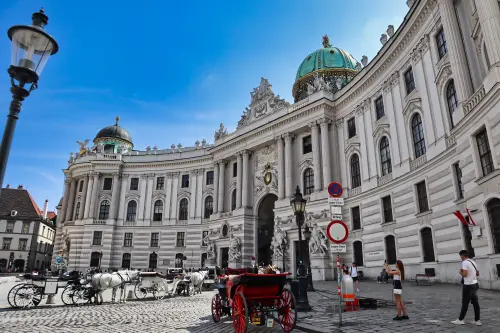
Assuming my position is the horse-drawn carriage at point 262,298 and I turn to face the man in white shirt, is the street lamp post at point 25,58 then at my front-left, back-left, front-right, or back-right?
back-right

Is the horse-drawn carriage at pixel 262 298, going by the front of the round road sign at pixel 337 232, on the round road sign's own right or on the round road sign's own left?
on the round road sign's own right

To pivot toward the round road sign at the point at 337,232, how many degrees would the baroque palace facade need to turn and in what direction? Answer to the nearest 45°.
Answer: approximately 45° to its left

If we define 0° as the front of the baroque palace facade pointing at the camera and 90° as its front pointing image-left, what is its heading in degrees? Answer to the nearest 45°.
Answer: approximately 45°

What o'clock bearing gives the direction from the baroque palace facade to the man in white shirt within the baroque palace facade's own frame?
The man in white shirt is roughly at 11 o'clock from the baroque palace facade.
